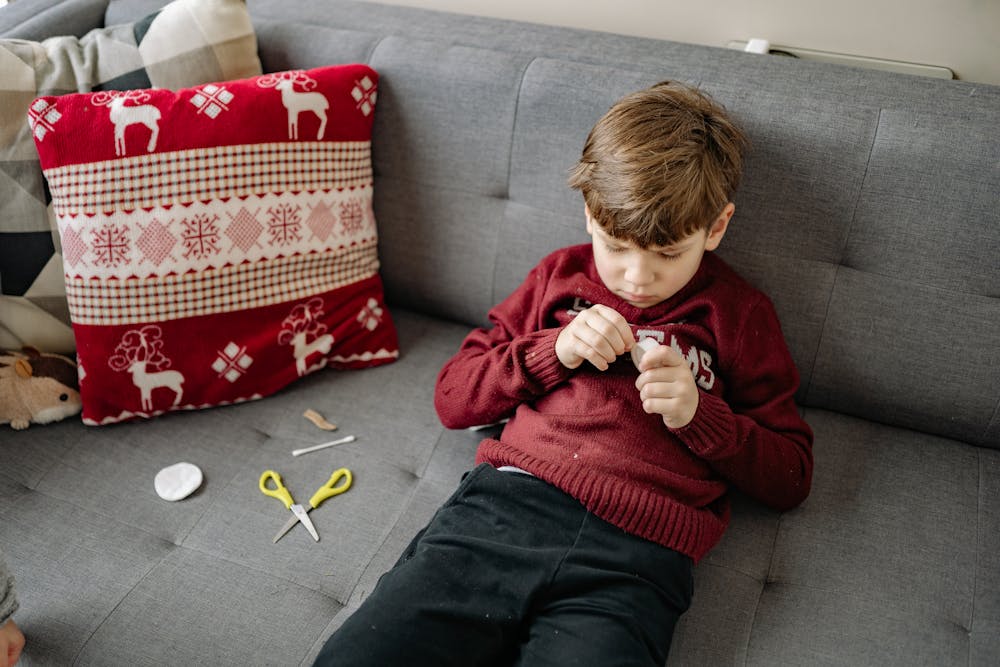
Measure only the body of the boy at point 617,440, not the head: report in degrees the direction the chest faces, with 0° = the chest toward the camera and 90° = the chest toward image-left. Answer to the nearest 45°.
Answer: approximately 45°

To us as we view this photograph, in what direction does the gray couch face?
facing the viewer and to the left of the viewer

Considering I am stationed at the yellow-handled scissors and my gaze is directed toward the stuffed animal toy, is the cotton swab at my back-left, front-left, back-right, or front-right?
front-right
